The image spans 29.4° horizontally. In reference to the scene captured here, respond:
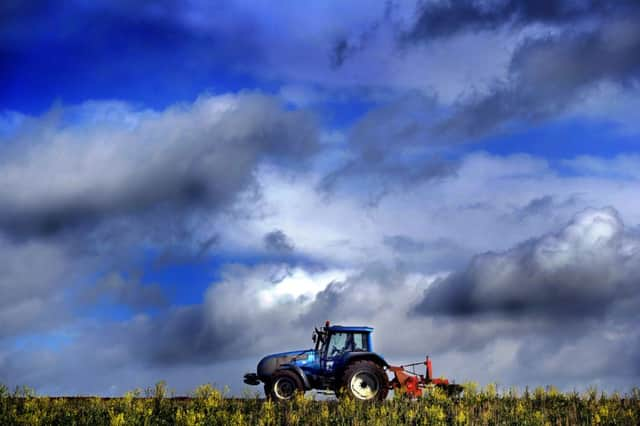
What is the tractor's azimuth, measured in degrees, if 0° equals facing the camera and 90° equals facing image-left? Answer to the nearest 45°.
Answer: approximately 90°
